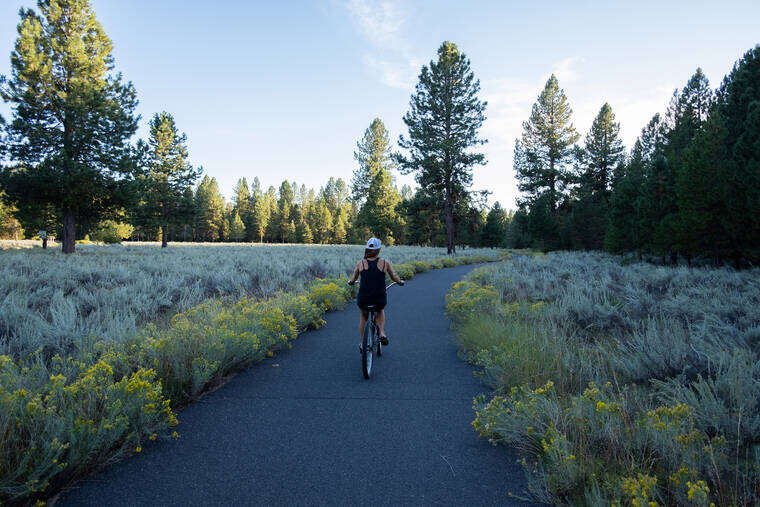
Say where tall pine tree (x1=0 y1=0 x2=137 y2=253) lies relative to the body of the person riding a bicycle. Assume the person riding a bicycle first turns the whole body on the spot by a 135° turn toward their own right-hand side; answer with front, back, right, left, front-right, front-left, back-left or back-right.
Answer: back

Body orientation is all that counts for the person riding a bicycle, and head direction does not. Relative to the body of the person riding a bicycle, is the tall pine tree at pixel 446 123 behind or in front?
in front

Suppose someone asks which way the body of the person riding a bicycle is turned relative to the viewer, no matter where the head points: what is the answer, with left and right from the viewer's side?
facing away from the viewer

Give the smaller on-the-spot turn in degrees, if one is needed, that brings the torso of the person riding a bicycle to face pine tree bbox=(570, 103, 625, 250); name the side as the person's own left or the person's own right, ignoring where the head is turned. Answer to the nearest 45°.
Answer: approximately 45° to the person's own right

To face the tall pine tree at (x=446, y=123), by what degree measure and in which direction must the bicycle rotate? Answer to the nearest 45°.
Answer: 0° — it already faces it

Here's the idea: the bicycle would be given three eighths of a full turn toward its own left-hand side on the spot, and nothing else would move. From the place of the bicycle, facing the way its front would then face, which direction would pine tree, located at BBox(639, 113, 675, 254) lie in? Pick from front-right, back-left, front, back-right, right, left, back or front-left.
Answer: back

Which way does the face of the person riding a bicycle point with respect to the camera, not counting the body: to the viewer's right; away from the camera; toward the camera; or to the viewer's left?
away from the camera

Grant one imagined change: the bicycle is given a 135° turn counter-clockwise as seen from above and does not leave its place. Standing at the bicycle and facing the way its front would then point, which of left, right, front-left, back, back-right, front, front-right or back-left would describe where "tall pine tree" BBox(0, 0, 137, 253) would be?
right

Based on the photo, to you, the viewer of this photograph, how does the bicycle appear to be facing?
facing away from the viewer
